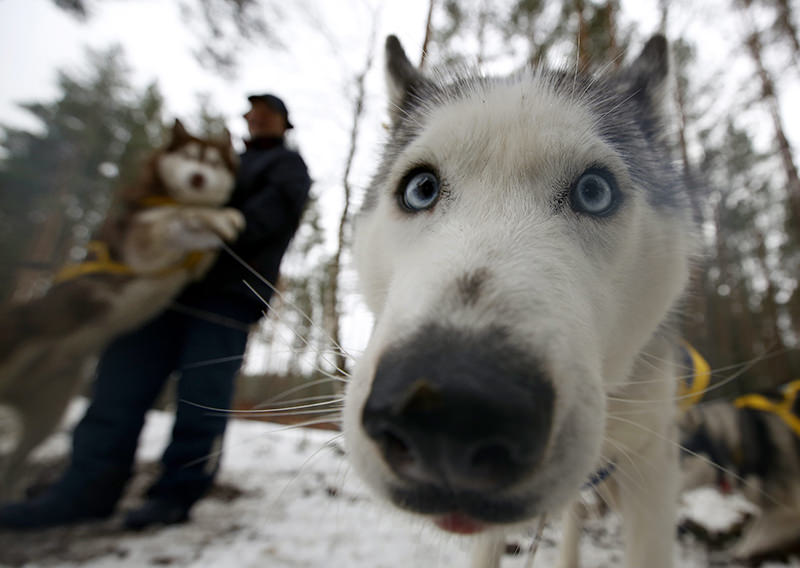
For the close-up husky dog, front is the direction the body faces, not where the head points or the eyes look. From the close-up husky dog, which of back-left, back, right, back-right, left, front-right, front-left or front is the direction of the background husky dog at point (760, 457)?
back-left

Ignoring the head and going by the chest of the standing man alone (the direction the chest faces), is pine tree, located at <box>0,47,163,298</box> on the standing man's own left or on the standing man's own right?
on the standing man's own right

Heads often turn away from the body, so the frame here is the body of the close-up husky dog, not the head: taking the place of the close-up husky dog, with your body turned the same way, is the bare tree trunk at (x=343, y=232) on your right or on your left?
on your right

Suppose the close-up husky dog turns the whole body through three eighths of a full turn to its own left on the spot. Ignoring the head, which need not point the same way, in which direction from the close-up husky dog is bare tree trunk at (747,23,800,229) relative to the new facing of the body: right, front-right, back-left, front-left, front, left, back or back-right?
front

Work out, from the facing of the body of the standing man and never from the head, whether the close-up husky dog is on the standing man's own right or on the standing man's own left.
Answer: on the standing man's own left
